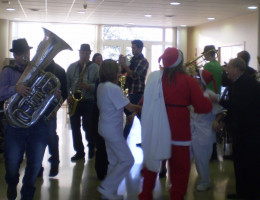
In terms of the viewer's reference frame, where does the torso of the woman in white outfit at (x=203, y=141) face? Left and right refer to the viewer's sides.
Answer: facing to the left of the viewer

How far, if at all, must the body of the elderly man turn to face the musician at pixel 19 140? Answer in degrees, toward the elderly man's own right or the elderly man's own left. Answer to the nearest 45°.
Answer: approximately 45° to the elderly man's own left

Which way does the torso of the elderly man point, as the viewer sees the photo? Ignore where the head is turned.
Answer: to the viewer's left

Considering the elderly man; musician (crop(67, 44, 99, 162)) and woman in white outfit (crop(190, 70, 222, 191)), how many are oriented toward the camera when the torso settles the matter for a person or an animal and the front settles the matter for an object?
1

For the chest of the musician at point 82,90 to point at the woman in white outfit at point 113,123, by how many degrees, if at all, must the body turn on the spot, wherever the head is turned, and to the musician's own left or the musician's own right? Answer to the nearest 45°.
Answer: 0° — they already face them

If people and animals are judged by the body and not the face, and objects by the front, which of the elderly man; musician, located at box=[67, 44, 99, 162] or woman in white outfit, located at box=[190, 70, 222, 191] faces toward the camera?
the musician

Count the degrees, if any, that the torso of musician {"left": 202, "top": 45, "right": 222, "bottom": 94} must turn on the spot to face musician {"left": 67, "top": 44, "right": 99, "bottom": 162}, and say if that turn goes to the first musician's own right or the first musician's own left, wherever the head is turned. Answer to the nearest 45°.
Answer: approximately 45° to the first musician's own right

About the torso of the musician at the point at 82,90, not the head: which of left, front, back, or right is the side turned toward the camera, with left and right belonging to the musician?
front

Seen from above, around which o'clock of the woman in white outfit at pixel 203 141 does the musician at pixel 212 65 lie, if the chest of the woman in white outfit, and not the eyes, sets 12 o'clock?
The musician is roughly at 3 o'clock from the woman in white outfit.

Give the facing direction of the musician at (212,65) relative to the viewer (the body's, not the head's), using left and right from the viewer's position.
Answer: facing the viewer and to the left of the viewer

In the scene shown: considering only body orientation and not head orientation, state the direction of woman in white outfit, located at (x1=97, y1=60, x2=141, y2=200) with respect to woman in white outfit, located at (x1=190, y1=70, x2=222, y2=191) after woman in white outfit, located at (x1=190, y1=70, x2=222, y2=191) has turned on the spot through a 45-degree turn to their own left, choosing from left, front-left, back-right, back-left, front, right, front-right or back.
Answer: front

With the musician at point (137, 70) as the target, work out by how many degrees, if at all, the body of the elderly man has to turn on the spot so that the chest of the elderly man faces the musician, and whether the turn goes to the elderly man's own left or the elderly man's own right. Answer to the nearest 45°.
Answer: approximately 45° to the elderly man's own right

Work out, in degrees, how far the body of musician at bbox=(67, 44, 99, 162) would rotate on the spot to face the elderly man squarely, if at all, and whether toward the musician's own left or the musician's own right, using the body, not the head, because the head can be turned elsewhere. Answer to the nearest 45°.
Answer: approximately 45° to the musician's own left

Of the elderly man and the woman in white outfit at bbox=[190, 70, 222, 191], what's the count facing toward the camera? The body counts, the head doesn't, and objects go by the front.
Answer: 0

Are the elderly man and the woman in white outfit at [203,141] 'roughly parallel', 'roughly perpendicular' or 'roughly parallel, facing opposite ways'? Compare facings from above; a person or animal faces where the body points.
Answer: roughly parallel
